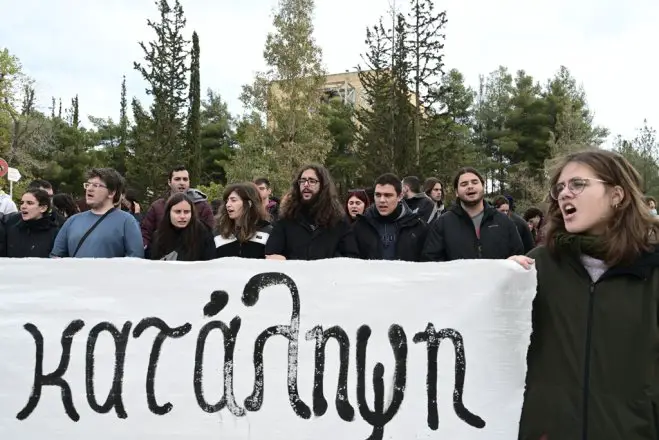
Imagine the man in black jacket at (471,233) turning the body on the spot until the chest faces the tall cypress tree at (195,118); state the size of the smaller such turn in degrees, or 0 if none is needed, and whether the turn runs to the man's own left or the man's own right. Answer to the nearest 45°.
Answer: approximately 135° to the man's own right

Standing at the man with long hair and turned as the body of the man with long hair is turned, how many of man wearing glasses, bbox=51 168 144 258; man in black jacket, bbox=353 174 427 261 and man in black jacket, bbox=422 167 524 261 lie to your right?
1

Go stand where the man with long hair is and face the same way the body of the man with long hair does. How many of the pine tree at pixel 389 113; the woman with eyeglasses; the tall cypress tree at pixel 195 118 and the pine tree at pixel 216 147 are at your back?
3

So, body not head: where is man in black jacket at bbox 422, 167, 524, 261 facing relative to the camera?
toward the camera

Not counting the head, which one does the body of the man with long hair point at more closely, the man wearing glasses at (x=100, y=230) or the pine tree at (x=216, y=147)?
the man wearing glasses

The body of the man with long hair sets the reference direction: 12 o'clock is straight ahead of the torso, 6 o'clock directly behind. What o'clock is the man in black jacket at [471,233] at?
The man in black jacket is roughly at 9 o'clock from the man with long hair.

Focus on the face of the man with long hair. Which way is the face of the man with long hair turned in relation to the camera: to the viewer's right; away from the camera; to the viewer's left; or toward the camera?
toward the camera

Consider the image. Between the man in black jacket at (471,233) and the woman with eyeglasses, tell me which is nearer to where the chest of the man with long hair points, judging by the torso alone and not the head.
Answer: the woman with eyeglasses

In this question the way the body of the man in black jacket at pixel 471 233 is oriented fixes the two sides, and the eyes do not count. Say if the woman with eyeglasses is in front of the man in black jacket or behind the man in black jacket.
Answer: in front

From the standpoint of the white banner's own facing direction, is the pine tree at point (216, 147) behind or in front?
behind

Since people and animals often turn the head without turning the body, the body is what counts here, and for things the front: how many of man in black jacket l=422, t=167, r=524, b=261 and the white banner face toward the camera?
2

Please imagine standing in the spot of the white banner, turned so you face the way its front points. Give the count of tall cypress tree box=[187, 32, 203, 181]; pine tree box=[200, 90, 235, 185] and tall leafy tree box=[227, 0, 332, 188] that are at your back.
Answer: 3

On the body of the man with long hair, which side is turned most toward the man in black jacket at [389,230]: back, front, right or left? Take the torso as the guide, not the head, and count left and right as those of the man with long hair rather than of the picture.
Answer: left

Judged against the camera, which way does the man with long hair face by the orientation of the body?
toward the camera

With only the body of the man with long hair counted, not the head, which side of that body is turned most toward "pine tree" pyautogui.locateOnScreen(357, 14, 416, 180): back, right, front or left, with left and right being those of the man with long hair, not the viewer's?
back

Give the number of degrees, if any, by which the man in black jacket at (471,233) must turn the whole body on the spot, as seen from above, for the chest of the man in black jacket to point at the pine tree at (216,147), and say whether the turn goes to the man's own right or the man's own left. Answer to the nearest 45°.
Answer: approximately 135° to the man's own right

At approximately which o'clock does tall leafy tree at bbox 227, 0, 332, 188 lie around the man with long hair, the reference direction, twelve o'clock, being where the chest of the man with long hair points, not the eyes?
The tall leafy tree is roughly at 6 o'clock from the man with long hair.

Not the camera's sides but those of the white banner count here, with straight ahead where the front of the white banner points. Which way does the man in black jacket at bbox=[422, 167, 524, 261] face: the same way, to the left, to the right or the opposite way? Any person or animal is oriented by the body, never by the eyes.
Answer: the same way

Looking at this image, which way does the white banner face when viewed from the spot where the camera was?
facing the viewer
